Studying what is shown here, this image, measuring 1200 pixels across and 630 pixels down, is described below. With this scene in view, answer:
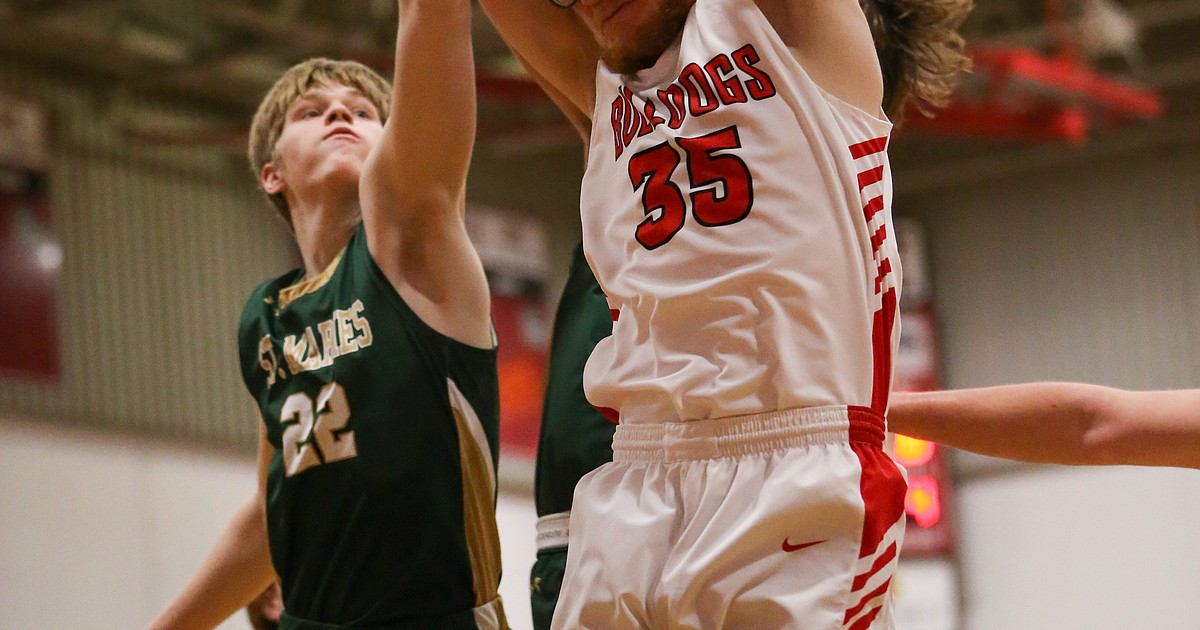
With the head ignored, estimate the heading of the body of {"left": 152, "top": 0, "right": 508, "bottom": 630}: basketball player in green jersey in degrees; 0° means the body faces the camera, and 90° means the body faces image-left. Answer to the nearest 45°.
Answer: approximately 45°

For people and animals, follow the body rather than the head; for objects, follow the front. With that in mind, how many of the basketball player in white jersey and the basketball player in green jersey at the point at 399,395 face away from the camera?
0

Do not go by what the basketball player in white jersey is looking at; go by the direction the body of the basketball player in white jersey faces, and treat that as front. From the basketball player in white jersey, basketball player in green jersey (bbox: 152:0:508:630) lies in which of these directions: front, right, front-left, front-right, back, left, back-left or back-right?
right

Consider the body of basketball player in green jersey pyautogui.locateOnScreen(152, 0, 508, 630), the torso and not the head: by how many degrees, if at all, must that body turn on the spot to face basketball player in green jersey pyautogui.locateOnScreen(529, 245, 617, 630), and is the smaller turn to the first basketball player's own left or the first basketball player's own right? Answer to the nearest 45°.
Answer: approximately 90° to the first basketball player's own left

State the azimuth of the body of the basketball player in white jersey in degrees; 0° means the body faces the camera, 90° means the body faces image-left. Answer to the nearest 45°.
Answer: approximately 45°

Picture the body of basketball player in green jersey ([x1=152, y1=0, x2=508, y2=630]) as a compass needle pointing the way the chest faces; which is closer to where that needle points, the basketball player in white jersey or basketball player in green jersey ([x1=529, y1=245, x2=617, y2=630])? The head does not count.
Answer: the basketball player in white jersey

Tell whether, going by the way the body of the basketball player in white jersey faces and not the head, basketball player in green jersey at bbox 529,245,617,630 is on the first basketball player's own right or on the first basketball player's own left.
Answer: on the first basketball player's own right

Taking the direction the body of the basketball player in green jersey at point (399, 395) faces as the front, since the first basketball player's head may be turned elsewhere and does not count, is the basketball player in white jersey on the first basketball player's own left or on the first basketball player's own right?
on the first basketball player's own left
